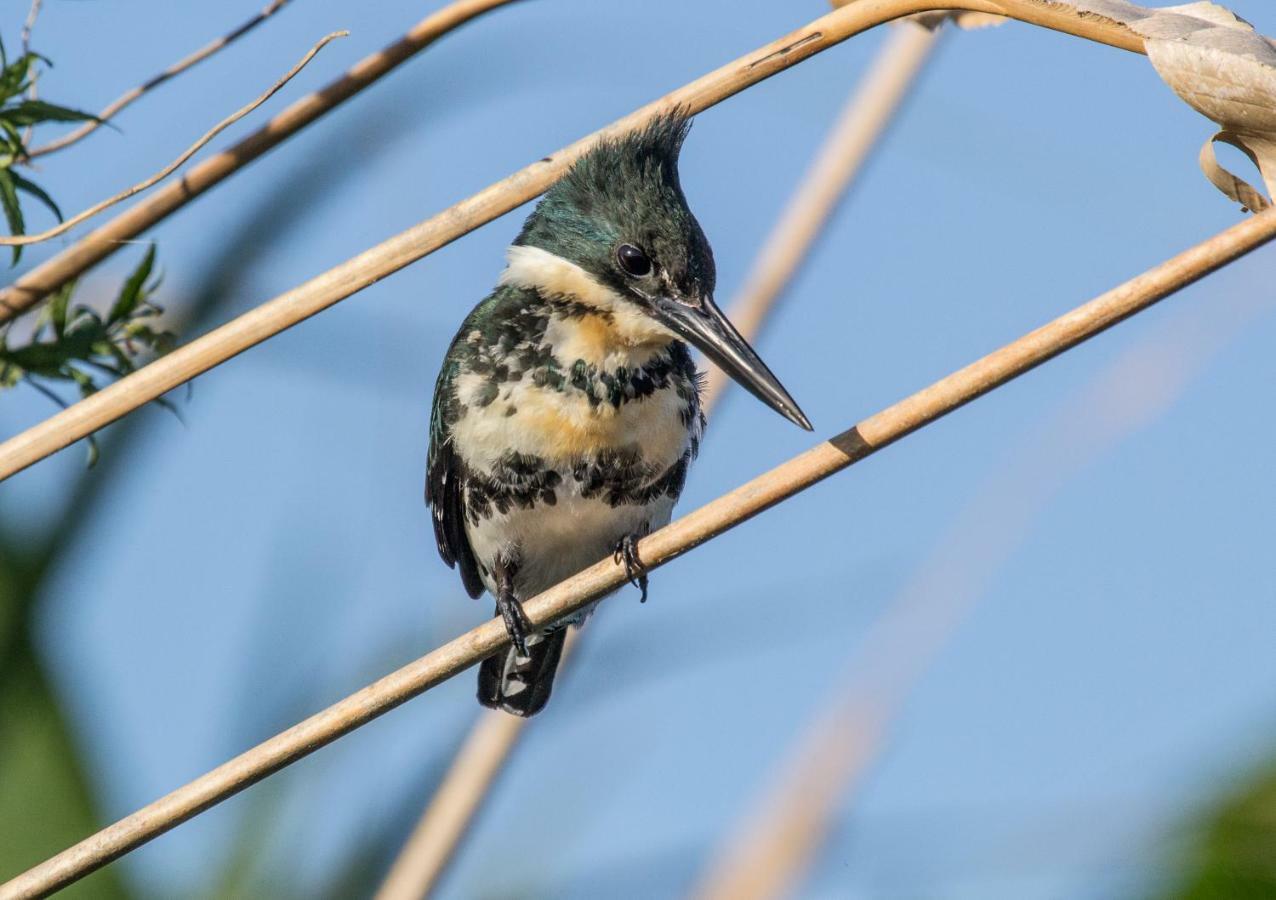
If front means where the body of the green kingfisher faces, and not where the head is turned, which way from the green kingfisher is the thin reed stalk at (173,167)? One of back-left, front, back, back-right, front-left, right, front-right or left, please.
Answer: right

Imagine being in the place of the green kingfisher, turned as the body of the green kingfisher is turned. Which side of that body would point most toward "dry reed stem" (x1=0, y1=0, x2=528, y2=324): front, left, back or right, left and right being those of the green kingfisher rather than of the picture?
right

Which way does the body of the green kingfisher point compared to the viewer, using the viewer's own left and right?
facing the viewer and to the right of the viewer

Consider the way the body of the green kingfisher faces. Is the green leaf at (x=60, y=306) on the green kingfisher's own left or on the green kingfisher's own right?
on the green kingfisher's own right

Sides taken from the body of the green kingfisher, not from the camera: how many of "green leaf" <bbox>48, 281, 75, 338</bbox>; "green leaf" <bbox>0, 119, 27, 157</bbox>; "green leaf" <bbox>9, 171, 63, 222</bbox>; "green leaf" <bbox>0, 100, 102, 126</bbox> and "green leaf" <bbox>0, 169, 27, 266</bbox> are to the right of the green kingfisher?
5

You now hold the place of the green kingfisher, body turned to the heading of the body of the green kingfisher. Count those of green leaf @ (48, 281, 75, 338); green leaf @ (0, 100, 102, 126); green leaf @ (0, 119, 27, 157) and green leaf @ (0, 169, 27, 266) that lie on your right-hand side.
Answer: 4

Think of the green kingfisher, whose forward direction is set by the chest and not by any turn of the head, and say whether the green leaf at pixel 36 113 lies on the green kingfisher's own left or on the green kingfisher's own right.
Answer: on the green kingfisher's own right

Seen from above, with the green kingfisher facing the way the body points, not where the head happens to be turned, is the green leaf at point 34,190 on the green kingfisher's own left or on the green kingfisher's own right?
on the green kingfisher's own right

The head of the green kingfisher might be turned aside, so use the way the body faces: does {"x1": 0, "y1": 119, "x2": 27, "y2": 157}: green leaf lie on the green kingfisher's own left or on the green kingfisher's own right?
on the green kingfisher's own right
